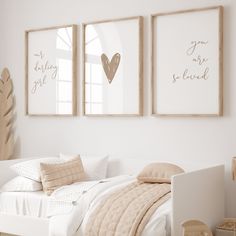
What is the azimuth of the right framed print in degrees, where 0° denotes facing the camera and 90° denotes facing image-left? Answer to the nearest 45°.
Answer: approximately 45°

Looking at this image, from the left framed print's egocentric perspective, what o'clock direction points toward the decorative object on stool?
The decorative object on stool is roughly at 9 o'clock from the left framed print.

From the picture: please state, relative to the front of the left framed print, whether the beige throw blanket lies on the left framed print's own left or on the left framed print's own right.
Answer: on the left framed print's own left

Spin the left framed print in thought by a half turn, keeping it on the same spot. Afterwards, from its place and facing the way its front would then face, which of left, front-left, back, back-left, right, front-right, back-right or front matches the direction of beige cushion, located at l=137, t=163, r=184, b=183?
right

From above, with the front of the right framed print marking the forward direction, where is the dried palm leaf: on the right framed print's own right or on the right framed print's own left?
on the right framed print's own right

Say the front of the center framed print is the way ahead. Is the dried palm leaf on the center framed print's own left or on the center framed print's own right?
on the center framed print's own right

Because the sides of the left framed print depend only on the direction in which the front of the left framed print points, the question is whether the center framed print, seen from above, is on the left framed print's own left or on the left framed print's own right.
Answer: on the left framed print's own left

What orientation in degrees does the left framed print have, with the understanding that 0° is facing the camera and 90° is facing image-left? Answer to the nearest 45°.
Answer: approximately 45°
